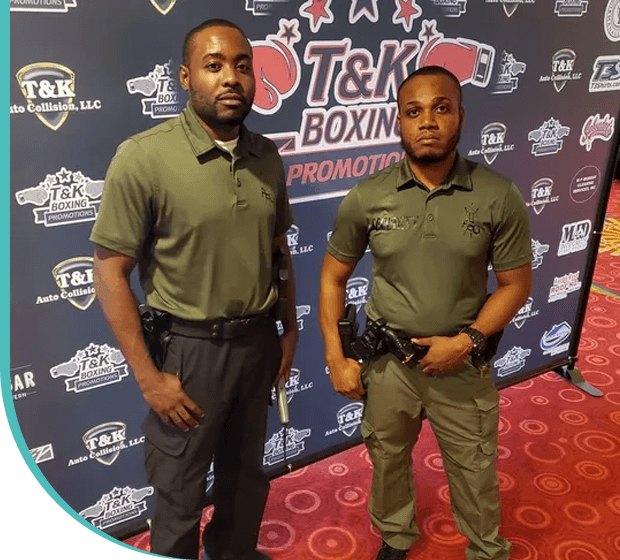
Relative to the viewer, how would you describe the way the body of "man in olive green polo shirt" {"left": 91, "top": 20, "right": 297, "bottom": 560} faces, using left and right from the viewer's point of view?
facing the viewer and to the right of the viewer

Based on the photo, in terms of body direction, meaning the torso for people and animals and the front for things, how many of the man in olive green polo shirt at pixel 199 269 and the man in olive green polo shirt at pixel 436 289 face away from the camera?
0

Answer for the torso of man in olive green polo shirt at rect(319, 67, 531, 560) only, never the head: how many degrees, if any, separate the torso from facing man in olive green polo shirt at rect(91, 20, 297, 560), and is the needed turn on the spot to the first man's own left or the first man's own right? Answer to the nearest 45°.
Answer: approximately 45° to the first man's own right
